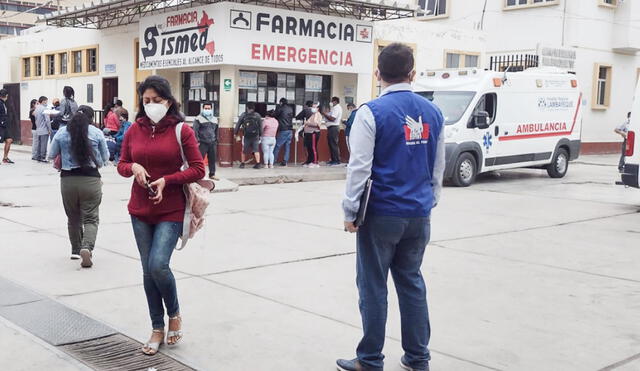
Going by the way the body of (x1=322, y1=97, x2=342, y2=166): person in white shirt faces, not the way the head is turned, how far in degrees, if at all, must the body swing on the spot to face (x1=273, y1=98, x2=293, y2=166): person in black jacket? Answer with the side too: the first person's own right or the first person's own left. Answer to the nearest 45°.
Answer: approximately 45° to the first person's own left

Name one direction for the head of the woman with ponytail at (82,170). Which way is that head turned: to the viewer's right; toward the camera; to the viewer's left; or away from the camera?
away from the camera

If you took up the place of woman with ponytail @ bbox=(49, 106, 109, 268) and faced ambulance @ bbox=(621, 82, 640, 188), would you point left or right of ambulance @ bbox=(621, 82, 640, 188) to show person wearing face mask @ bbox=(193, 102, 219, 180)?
left

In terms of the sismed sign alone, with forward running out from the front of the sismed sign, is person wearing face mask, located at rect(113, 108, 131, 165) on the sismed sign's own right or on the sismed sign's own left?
on the sismed sign's own right

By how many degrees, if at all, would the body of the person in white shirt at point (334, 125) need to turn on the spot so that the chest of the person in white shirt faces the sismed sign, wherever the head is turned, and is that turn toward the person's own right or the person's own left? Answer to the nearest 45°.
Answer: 0° — they already face it

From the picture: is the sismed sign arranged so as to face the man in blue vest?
yes

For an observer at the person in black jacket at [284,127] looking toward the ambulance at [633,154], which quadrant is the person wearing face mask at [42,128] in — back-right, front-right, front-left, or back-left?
back-right

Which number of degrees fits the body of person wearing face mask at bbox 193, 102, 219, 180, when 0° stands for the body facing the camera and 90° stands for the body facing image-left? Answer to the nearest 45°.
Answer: approximately 0°

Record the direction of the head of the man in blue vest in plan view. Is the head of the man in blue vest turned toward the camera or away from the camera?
away from the camera
